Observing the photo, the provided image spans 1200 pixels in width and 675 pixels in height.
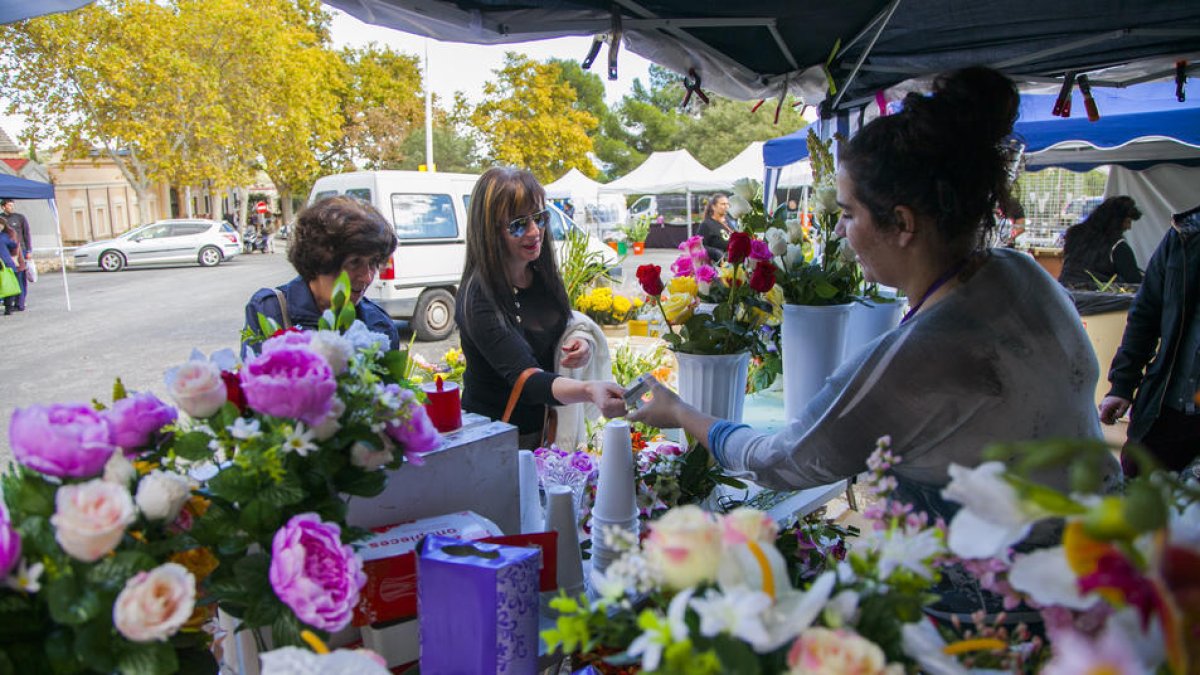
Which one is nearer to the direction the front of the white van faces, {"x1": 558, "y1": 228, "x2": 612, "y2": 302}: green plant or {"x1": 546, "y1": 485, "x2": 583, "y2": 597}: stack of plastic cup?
the green plant

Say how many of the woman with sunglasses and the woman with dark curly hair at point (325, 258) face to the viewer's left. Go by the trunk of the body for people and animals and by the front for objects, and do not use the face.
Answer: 0

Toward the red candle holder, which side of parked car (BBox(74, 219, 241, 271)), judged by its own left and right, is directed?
left

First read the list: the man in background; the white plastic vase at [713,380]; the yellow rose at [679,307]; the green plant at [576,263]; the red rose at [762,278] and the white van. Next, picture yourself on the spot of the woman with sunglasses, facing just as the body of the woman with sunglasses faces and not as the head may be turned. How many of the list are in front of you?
3

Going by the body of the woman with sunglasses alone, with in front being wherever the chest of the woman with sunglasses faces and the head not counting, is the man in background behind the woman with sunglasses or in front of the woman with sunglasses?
behind

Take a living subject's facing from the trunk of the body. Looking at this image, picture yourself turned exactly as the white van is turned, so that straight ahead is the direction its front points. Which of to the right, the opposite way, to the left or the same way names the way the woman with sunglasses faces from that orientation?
to the right

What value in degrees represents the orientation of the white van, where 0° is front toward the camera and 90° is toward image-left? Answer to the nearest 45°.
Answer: approximately 225°

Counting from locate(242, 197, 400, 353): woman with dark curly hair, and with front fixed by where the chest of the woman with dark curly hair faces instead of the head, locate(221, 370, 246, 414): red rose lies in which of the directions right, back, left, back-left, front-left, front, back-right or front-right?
front-right

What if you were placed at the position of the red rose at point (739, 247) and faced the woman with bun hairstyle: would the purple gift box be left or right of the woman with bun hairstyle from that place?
right

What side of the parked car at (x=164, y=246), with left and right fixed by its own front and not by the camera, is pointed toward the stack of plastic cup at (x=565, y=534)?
left

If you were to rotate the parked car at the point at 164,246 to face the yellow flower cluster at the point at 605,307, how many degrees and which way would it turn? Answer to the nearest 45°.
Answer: approximately 90° to its left

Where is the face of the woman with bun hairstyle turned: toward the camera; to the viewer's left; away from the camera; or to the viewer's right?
to the viewer's left

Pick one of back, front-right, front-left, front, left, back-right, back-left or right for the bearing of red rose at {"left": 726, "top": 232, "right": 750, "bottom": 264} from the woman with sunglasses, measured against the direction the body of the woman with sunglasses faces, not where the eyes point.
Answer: front

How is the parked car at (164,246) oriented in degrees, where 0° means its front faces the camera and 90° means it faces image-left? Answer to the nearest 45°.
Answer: approximately 90°

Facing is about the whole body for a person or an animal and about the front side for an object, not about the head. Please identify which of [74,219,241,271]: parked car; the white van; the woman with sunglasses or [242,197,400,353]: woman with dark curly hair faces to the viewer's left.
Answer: the parked car

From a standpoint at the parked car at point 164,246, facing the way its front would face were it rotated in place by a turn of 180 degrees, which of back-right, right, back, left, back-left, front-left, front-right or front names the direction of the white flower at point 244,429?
right

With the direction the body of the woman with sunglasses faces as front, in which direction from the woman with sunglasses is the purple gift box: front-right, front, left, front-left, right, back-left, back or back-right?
front-right

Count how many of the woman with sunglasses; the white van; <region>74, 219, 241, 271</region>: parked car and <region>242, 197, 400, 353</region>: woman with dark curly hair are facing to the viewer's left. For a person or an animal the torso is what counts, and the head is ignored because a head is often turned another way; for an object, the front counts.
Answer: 1

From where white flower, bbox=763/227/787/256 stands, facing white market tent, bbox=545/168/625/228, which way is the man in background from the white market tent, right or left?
left

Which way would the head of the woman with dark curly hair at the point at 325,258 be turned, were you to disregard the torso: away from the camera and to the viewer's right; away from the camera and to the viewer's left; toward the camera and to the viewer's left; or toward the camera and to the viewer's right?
toward the camera and to the viewer's right
